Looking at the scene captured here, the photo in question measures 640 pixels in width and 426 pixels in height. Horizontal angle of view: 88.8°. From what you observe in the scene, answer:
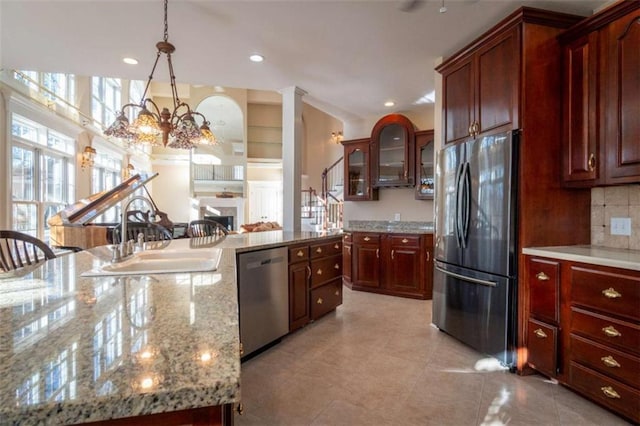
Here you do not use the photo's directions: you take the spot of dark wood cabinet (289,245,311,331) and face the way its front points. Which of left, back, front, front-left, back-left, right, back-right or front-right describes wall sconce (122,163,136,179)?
back

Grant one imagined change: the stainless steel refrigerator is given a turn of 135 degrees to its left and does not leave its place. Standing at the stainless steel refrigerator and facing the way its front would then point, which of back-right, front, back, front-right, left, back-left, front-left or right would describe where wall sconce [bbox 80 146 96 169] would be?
back

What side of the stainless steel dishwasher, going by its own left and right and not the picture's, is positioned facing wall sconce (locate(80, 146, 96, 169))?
back

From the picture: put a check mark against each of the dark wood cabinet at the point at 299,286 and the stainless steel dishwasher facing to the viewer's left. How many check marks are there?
0

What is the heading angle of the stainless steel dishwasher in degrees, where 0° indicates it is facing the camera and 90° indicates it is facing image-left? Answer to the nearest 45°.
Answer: approximately 315°

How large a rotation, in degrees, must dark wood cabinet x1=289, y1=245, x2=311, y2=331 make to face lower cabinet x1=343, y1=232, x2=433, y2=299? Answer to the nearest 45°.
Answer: approximately 90° to its left

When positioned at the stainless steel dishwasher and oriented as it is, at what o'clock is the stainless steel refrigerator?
The stainless steel refrigerator is roughly at 11 o'clock from the stainless steel dishwasher.

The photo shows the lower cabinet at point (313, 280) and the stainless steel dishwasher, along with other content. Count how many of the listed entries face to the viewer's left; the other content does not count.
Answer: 0

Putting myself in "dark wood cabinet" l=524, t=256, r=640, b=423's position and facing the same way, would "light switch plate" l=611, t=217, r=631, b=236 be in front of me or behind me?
behind

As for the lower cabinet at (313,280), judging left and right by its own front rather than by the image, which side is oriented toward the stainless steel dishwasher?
right

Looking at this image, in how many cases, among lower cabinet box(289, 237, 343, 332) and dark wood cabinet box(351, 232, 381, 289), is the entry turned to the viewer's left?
0

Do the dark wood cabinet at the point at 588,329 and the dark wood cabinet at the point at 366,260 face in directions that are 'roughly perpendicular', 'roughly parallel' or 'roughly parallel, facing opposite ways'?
roughly perpendicular

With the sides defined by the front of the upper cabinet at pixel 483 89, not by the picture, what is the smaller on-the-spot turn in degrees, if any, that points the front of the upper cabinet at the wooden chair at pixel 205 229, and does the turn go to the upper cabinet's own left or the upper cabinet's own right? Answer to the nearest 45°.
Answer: approximately 45° to the upper cabinet's own right

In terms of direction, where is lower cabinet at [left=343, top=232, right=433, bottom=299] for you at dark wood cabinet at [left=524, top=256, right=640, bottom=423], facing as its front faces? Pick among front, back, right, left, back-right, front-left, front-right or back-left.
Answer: right
